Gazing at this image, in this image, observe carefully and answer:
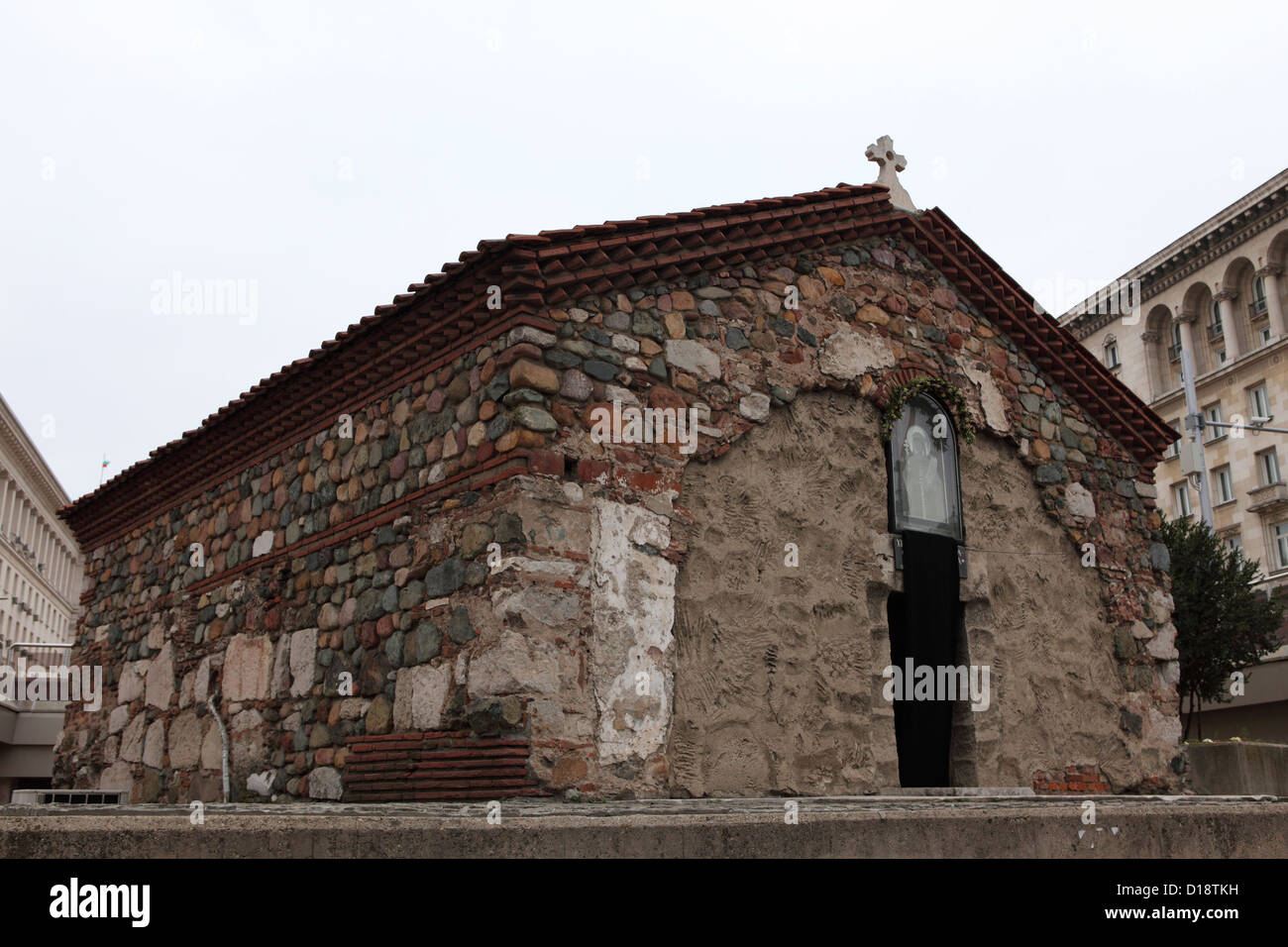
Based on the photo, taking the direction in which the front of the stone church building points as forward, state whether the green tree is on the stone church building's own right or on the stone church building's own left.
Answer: on the stone church building's own left

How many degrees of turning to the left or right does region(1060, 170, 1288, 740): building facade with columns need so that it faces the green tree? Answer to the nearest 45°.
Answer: approximately 45° to its left

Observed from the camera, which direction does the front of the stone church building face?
facing the viewer and to the right of the viewer

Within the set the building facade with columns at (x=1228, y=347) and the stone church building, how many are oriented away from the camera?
0

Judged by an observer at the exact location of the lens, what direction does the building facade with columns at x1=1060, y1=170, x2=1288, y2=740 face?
facing the viewer and to the left of the viewer

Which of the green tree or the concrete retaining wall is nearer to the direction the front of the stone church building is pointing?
the concrete retaining wall

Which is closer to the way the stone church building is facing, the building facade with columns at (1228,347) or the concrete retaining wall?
the concrete retaining wall

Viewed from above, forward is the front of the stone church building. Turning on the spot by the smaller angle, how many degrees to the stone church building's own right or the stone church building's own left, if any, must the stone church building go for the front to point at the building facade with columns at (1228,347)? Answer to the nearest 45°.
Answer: approximately 90° to the stone church building's own left
